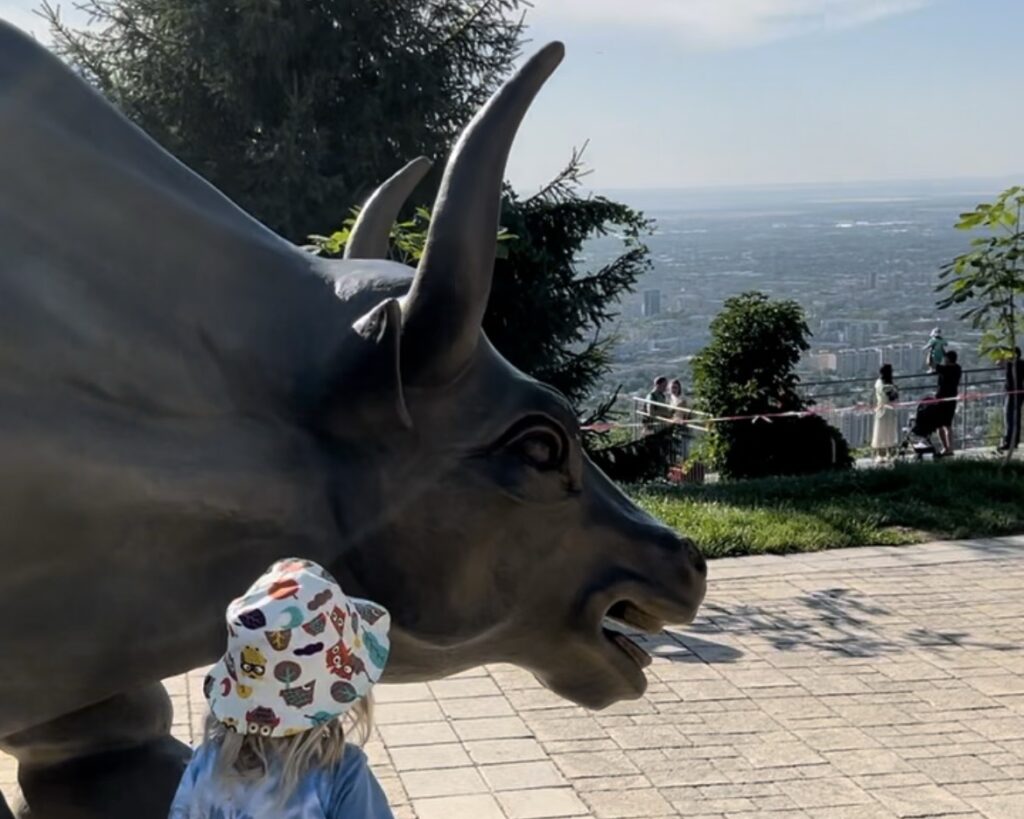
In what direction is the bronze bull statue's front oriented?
to the viewer's right

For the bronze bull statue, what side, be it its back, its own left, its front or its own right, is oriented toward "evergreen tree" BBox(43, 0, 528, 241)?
left

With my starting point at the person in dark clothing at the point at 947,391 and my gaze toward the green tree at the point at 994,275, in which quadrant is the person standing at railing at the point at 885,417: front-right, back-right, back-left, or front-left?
back-right

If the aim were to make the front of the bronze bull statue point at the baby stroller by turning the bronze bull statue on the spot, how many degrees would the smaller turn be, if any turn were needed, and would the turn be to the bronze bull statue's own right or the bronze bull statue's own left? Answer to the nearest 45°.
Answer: approximately 45° to the bronze bull statue's own left

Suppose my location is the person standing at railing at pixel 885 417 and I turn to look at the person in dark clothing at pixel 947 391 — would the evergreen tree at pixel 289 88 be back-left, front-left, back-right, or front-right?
back-right

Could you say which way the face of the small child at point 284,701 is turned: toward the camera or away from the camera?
away from the camera

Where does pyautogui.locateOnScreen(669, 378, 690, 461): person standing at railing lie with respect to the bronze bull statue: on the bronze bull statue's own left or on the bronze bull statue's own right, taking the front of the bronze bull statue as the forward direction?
on the bronze bull statue's own left

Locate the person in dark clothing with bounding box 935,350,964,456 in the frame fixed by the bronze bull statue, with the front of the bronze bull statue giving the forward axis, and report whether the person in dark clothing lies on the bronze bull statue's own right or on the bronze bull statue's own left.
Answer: on the bronze bull statue's own left

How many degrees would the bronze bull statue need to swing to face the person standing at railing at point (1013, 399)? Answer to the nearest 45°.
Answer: approximately 45° to its left

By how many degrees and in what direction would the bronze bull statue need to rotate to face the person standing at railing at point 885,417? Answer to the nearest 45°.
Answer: approximately 45° to its left
